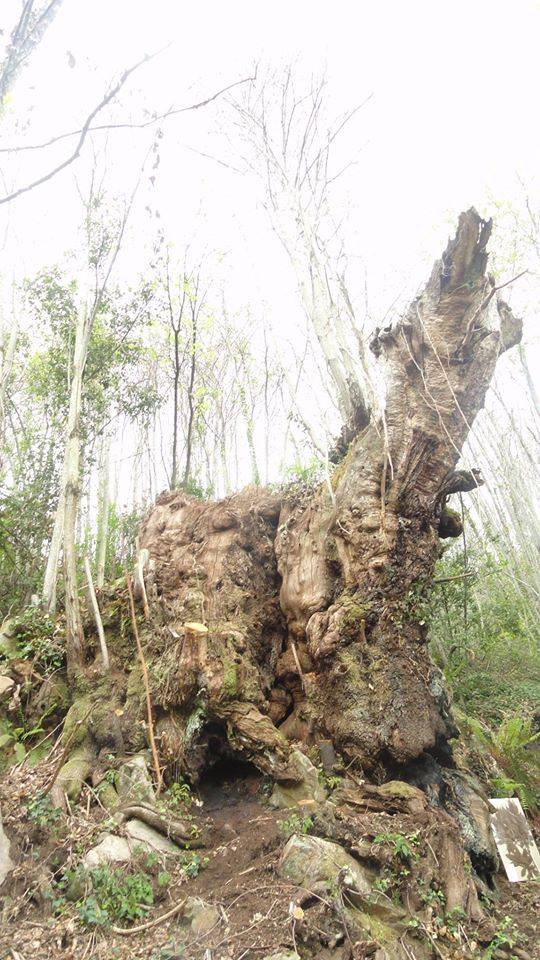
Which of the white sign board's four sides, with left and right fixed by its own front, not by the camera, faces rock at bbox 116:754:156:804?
right

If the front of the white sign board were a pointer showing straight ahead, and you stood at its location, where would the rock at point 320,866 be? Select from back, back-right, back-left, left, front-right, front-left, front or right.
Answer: front-right

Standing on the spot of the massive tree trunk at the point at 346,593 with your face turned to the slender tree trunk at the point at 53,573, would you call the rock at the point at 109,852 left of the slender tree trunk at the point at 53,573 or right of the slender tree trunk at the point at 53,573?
left

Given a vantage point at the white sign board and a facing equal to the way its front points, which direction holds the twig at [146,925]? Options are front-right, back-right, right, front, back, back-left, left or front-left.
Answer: front-right

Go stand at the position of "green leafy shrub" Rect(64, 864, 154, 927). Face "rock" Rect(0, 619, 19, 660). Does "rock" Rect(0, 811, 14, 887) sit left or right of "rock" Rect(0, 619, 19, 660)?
left

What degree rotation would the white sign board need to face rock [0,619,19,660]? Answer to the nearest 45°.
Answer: approximately 90° to its right

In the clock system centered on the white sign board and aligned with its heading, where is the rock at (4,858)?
The rock is roughly at 2 o'clock from the white sign board.

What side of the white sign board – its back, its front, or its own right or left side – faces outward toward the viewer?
front

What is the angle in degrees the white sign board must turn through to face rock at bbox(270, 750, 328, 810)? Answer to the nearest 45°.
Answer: approximately 45° to its right

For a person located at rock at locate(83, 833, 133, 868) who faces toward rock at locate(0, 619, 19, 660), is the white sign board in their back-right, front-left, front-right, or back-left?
back-right
